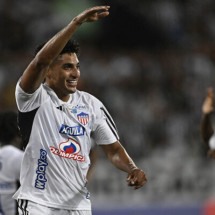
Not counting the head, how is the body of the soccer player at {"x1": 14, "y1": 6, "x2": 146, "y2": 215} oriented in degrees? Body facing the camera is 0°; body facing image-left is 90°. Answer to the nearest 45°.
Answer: approximately 315°

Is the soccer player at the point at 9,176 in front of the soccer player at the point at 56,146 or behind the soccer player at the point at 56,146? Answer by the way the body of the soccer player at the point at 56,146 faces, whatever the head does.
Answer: behind
